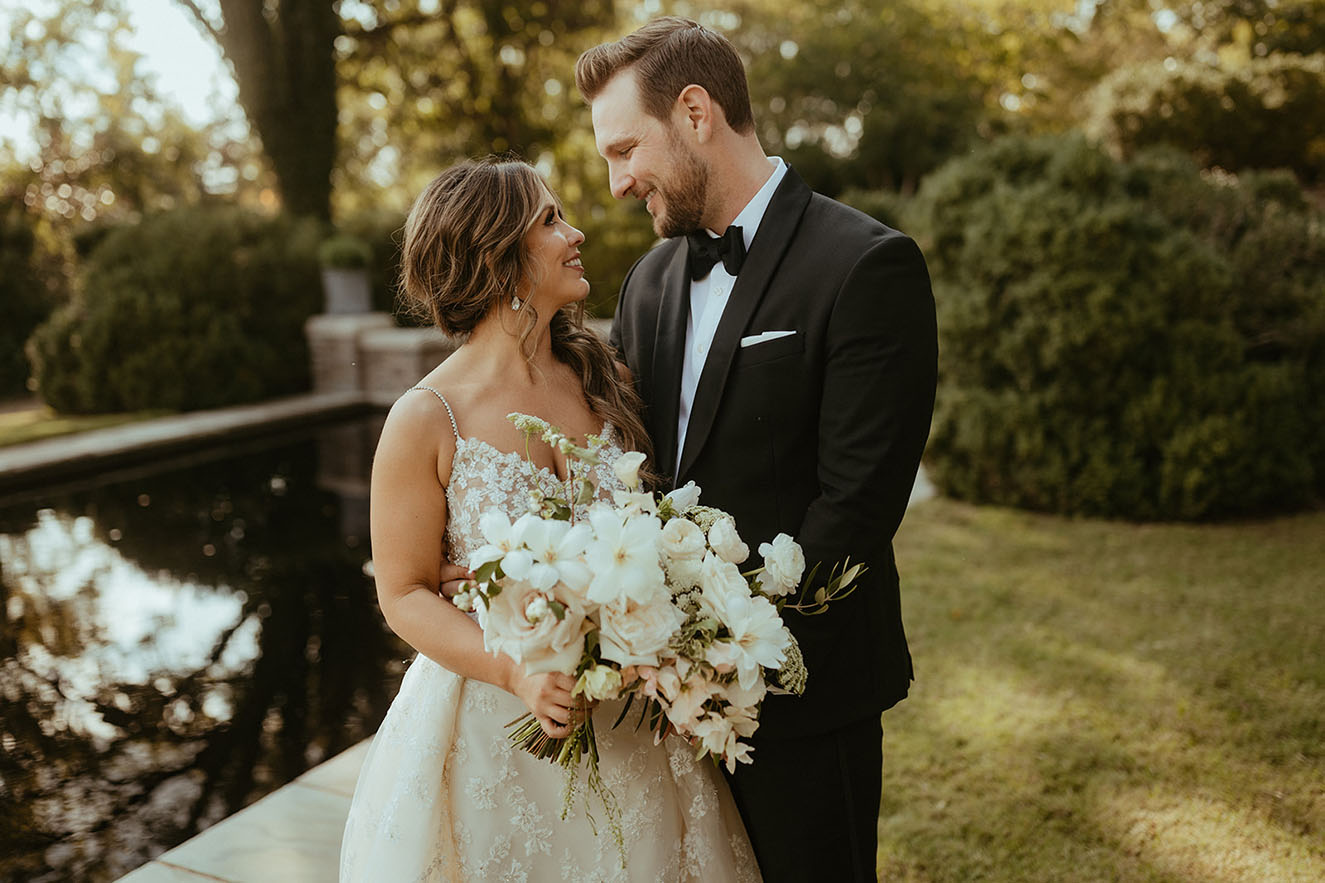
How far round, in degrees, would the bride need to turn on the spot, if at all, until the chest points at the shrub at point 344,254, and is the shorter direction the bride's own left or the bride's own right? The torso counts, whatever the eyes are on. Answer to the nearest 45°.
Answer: approximately 135° to the bride's own left

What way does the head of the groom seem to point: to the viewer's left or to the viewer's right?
to the viewer's left

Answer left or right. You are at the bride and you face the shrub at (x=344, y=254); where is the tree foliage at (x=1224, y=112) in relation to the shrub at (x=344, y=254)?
right

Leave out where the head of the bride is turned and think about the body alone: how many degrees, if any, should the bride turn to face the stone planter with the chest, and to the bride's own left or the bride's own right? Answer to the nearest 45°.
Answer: approximately 135° to the bride's own left

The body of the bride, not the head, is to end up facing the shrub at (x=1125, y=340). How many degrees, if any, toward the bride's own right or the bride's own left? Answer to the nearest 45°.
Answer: approximately 90° to the bride's own left

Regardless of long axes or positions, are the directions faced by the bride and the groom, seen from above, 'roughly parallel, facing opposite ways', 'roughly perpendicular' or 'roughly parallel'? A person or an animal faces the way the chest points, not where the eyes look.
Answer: roughly perpendicular

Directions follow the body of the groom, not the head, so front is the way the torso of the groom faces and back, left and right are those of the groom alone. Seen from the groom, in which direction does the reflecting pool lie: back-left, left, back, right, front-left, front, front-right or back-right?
right

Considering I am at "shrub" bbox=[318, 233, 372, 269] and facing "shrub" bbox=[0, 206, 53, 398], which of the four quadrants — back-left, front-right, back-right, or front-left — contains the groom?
back-left

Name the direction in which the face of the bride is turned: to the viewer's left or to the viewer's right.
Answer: to the viewer's right
